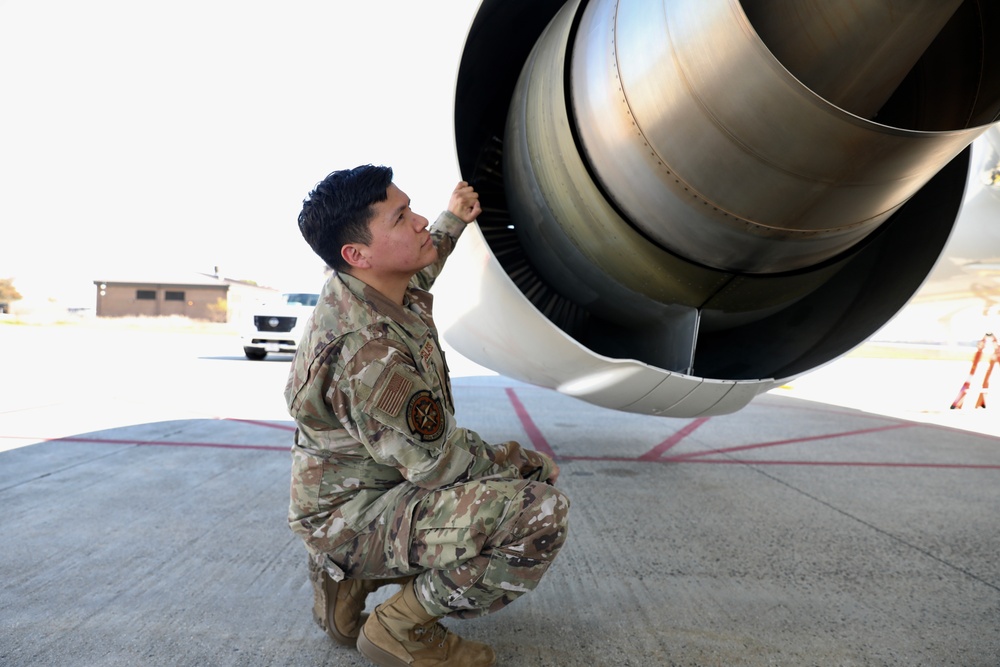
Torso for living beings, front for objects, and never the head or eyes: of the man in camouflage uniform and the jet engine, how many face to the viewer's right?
1

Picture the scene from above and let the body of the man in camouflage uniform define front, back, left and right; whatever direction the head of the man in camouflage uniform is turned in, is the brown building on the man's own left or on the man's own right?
on the man's own left

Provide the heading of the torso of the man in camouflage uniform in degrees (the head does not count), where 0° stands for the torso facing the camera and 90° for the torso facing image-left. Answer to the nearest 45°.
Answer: approximately 270°

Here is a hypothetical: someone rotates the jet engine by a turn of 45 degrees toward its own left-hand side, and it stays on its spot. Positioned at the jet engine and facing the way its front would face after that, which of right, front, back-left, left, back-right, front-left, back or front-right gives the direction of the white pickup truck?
front-right

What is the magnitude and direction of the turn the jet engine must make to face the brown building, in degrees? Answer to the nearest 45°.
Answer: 0° — it already faces it

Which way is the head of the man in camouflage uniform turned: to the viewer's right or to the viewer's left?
to the viewer's right

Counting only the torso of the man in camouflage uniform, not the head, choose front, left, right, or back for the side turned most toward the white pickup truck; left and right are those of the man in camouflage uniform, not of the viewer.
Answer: left

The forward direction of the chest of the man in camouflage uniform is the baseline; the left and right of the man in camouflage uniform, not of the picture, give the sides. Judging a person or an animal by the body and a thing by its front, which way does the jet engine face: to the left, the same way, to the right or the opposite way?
to the left
